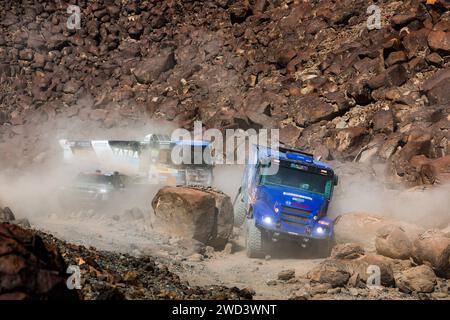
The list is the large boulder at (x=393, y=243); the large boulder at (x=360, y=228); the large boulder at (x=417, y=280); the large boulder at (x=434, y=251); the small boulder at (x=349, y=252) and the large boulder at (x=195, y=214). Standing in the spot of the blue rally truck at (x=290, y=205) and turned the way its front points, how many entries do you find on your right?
1

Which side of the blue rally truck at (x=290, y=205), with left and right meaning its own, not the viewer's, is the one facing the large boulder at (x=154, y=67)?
back

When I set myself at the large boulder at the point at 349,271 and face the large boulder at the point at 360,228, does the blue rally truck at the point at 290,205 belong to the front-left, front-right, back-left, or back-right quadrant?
front-left

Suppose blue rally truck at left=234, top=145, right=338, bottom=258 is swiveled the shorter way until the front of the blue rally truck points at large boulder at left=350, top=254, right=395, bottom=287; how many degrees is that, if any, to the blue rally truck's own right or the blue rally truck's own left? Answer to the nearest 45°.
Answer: approximately 45° to the blue rally truck's own left

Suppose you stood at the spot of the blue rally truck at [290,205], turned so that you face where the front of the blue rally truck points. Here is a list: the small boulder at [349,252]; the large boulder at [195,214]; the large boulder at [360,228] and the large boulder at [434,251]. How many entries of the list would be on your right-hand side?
1

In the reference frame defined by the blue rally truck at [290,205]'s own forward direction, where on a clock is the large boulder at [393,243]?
The large boulder is roughly at 10 o'clock from the blue rally truck.

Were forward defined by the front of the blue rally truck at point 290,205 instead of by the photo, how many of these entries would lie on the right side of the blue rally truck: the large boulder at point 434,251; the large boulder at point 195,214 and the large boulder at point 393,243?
1

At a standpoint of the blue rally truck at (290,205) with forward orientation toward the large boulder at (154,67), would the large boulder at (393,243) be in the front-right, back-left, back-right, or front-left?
back-right

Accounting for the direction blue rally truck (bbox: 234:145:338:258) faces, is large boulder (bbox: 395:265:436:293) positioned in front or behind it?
in front

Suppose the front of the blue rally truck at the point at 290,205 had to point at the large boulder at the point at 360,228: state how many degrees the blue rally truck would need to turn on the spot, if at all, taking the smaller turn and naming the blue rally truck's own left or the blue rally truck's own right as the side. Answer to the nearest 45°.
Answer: approximately 90° to the blue rally truck's own left

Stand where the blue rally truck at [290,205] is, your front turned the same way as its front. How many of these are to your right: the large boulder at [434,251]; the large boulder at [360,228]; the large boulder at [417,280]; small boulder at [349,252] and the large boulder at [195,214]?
1

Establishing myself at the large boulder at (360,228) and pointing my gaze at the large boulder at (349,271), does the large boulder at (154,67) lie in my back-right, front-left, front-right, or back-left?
back-right

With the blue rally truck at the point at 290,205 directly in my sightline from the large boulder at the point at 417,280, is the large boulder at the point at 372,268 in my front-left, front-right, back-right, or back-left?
front-left

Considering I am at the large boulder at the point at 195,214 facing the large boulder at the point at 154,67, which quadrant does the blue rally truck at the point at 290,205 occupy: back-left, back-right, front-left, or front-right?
back-right

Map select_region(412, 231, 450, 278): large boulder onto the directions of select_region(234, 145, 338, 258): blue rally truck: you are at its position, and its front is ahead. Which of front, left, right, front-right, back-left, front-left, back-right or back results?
front-left

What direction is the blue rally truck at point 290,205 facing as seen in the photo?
toward the camera
